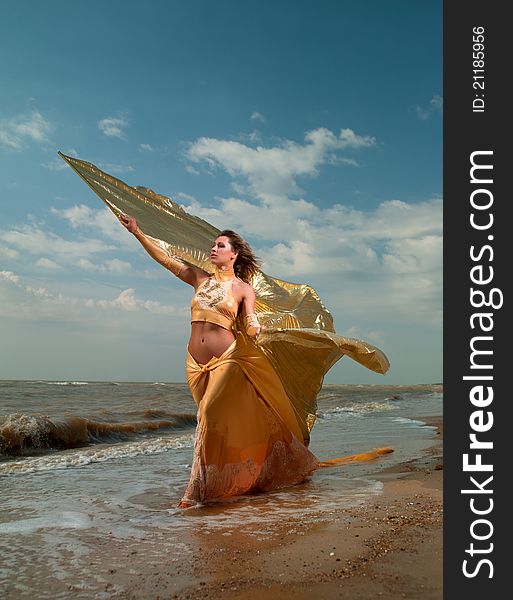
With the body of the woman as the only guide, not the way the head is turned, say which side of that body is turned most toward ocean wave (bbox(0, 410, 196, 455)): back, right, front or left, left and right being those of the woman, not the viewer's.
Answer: right

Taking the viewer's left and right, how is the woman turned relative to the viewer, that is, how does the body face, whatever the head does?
facing the viewer and to the left of the viewer

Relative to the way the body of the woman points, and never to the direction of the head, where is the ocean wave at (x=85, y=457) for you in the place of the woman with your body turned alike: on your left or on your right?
on your right
